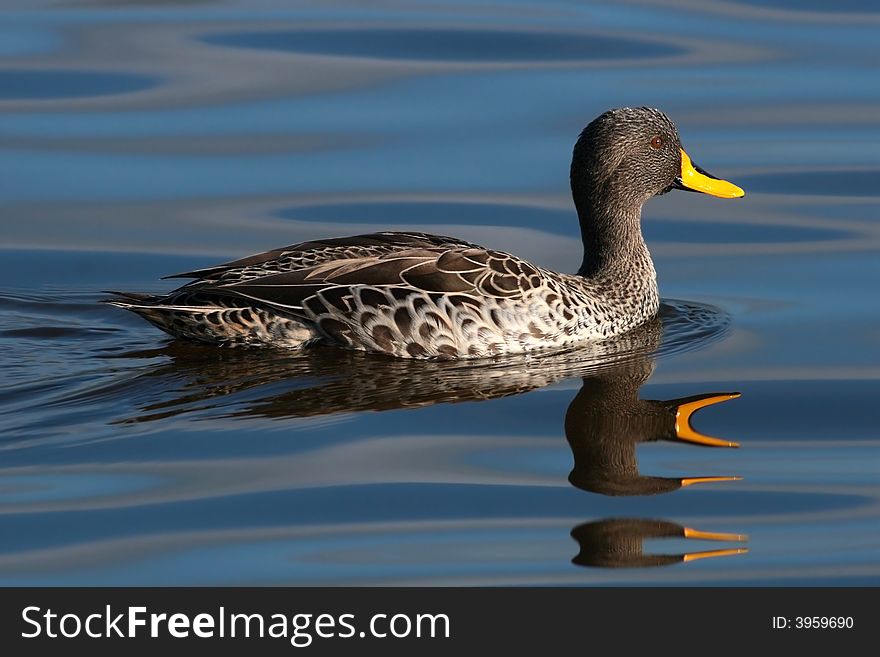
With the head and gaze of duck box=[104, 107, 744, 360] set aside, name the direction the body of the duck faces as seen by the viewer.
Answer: to the viewer's right
